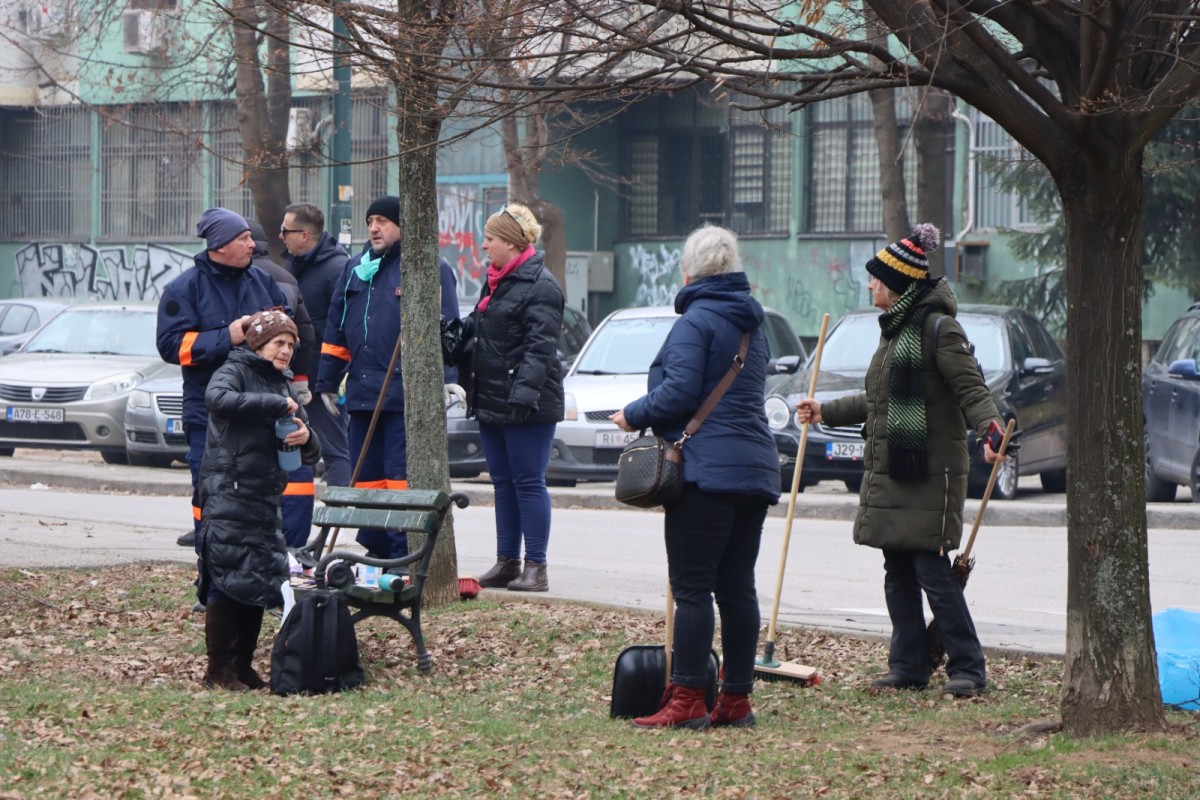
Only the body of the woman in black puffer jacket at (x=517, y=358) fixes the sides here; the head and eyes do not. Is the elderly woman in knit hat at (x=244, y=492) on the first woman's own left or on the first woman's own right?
on the first woman's own left

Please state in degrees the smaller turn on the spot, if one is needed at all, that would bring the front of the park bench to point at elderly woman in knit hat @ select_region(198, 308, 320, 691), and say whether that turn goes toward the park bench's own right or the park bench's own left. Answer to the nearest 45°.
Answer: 0° — it already faces them

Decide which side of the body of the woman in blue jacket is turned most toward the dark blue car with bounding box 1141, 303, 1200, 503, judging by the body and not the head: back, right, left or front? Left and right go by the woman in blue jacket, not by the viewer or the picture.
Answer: right

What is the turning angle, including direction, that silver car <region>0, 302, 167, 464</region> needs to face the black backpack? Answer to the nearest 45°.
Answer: approximately 45° to its left

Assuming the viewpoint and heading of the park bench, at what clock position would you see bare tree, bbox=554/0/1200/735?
The bare tree is roughly at 9 o'clock from the park bench.

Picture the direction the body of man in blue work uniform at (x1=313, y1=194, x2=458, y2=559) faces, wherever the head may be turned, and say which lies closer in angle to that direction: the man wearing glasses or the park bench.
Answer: the park bench

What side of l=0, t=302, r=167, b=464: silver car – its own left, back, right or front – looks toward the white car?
left

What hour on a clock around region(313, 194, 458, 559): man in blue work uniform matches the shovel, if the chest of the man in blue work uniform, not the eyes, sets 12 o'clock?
The shovel is roughly at 12 o'clock from the man in blue work uniform.
